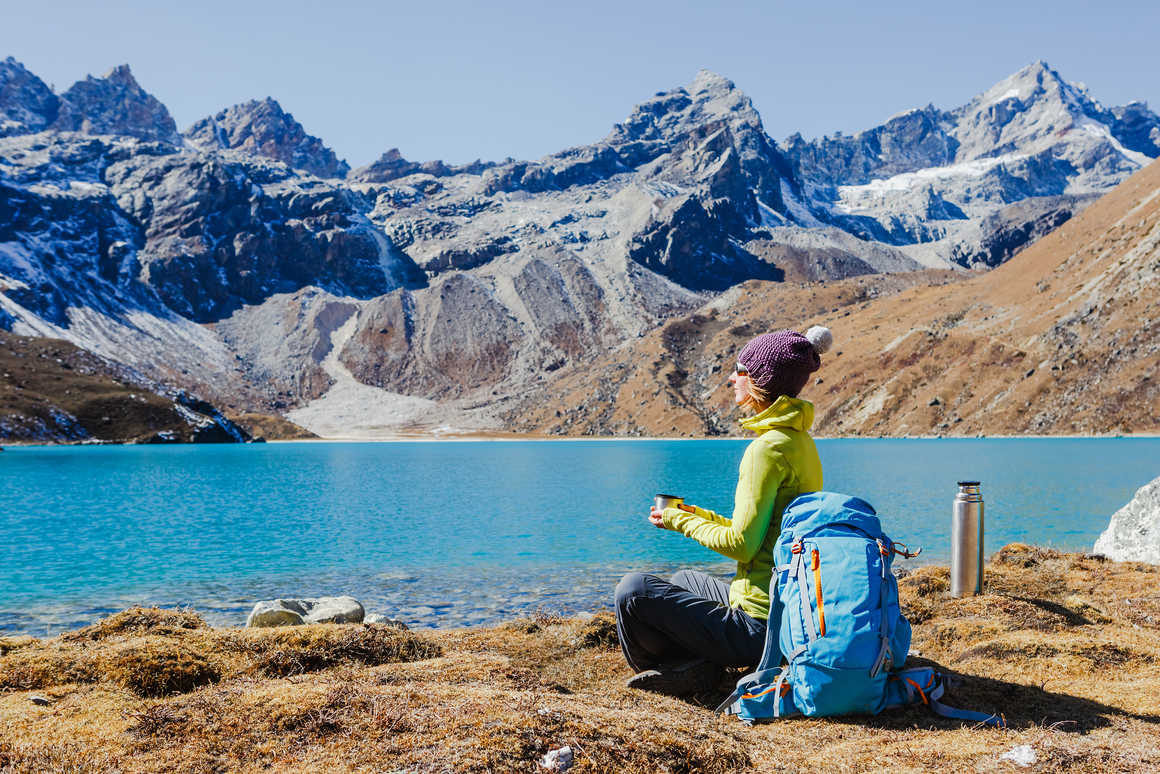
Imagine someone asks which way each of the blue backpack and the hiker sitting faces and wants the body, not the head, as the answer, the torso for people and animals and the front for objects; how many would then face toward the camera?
1

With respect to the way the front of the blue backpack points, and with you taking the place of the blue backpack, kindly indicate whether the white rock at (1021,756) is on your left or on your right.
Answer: on your left

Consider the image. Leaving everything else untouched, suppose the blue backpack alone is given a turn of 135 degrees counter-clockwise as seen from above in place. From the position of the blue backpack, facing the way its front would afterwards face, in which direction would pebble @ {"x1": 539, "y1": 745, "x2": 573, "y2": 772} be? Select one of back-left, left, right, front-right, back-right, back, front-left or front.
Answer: back

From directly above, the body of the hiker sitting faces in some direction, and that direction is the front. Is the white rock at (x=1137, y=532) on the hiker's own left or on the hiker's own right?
on the hiker's own right

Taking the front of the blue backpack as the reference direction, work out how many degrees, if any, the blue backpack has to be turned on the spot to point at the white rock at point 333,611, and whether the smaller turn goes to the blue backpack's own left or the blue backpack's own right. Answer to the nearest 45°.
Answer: approximately 135° to the blue backpack's own right

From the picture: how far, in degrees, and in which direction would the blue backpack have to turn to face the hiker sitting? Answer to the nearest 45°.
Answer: approximately 135° to its right

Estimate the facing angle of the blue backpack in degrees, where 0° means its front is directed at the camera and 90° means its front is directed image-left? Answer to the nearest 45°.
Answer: approximately 0°
